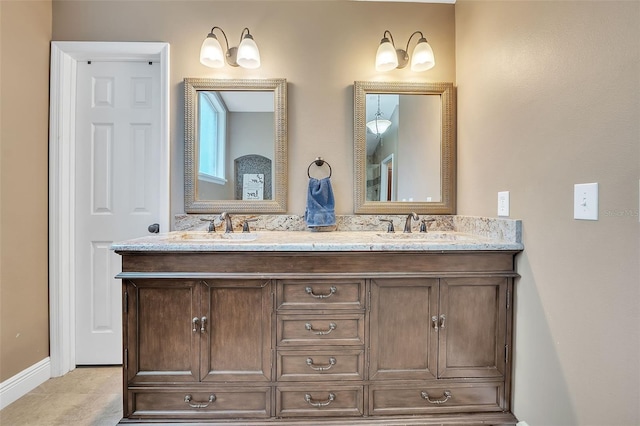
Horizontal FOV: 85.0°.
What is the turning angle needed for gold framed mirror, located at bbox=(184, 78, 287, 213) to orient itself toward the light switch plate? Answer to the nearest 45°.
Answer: approximately 45° to its left

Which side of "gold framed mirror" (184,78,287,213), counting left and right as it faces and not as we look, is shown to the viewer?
front

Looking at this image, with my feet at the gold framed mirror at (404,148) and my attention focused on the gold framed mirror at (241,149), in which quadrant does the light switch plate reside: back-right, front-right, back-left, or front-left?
back-left

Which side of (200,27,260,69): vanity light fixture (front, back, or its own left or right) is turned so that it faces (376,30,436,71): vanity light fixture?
left

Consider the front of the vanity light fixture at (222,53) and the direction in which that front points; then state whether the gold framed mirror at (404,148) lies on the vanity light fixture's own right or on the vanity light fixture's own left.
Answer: on the vanity light fixture's own left

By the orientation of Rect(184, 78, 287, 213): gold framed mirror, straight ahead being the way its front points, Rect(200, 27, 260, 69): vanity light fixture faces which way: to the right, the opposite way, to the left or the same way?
the same way

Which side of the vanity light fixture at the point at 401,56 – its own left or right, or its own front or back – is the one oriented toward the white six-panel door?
right

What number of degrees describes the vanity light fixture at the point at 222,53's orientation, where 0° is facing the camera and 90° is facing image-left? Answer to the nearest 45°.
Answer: approximately 0°

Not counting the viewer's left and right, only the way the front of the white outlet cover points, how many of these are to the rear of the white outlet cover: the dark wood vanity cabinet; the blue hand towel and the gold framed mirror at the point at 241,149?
0

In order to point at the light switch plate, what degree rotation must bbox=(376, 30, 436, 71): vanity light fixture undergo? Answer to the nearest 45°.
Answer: approximately 45° to its left

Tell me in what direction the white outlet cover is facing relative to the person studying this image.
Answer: facing the viewer and to the left of the viewer

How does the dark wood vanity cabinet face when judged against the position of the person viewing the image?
facing the viewer
